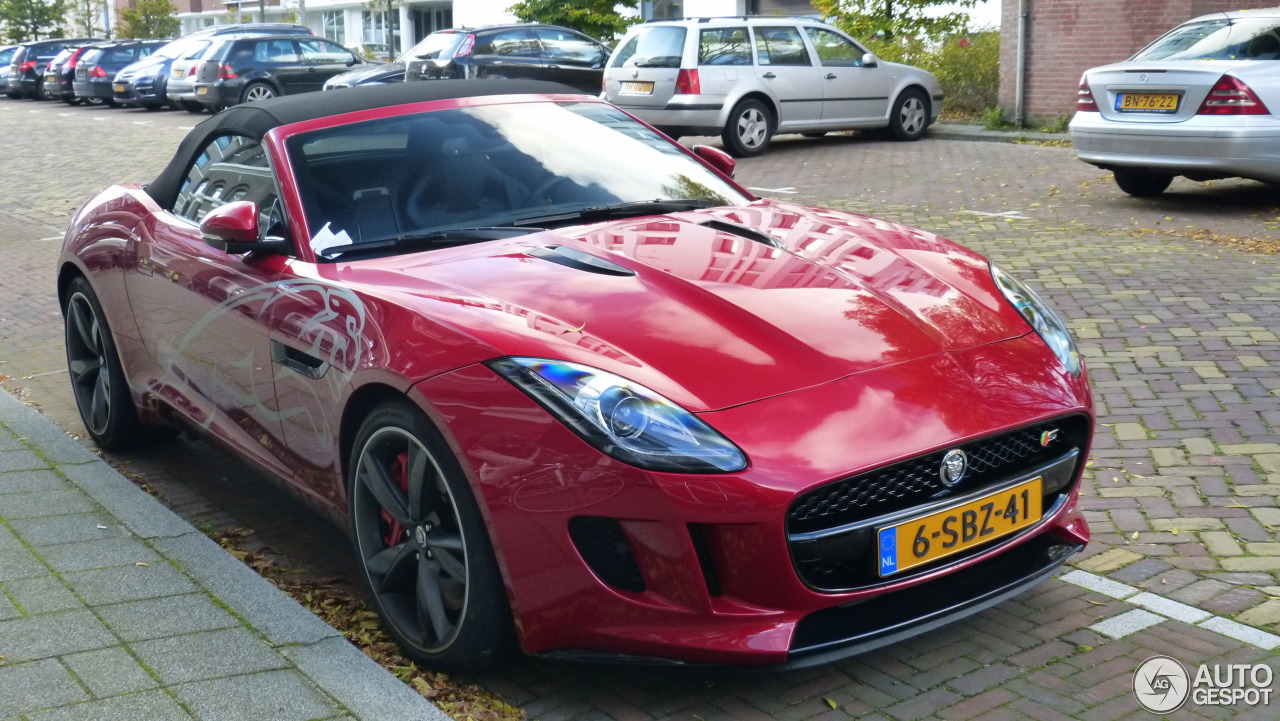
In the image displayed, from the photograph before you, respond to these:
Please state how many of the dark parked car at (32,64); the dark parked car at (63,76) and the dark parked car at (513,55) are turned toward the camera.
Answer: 0

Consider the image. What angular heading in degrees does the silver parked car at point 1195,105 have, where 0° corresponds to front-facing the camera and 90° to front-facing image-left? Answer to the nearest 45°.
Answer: approximately 225°

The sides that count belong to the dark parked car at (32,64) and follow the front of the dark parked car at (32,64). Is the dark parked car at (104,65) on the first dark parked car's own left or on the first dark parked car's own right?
on the first dark parked car's own right

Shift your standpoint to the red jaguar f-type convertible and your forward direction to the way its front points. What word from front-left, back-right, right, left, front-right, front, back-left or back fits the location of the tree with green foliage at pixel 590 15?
back-left

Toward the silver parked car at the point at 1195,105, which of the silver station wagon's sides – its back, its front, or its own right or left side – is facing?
right

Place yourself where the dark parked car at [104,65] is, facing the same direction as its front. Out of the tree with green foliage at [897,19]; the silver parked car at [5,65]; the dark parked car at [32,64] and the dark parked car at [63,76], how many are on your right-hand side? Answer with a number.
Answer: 1

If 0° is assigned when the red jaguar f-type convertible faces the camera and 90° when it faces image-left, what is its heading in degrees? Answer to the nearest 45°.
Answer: approximately 315°

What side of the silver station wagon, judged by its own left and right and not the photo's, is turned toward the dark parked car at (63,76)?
left

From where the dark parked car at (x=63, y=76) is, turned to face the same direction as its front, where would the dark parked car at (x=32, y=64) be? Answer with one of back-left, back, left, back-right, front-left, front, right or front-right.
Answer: front-left

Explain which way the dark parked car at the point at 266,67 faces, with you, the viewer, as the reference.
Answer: facing away from the viewer and to the right of the viewer

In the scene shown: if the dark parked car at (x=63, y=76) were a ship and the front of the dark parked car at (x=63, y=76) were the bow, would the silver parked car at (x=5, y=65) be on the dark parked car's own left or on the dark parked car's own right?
on the dark parked car's own left

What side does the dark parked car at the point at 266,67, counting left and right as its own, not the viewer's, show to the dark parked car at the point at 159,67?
left

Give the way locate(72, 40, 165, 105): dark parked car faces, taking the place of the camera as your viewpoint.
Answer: facing away from the viewer and to the right of the viewer
